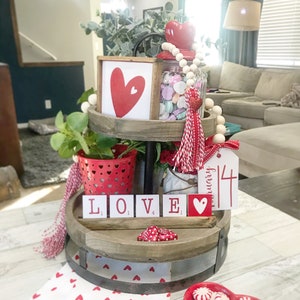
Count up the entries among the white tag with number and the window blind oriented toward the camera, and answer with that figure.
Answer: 2

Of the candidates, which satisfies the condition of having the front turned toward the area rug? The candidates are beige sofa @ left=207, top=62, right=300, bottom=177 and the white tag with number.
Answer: the beige sofa

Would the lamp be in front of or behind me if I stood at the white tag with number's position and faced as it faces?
behind

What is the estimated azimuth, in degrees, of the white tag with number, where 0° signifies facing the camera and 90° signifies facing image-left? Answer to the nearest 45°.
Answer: approximately 0°

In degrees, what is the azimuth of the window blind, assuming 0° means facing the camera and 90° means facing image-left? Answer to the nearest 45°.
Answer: approximately 0°
